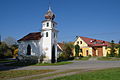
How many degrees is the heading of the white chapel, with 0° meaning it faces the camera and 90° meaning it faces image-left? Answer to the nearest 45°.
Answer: approximately 315°

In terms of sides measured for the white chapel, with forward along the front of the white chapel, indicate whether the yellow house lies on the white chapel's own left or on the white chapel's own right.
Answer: on the white chapel's own left
